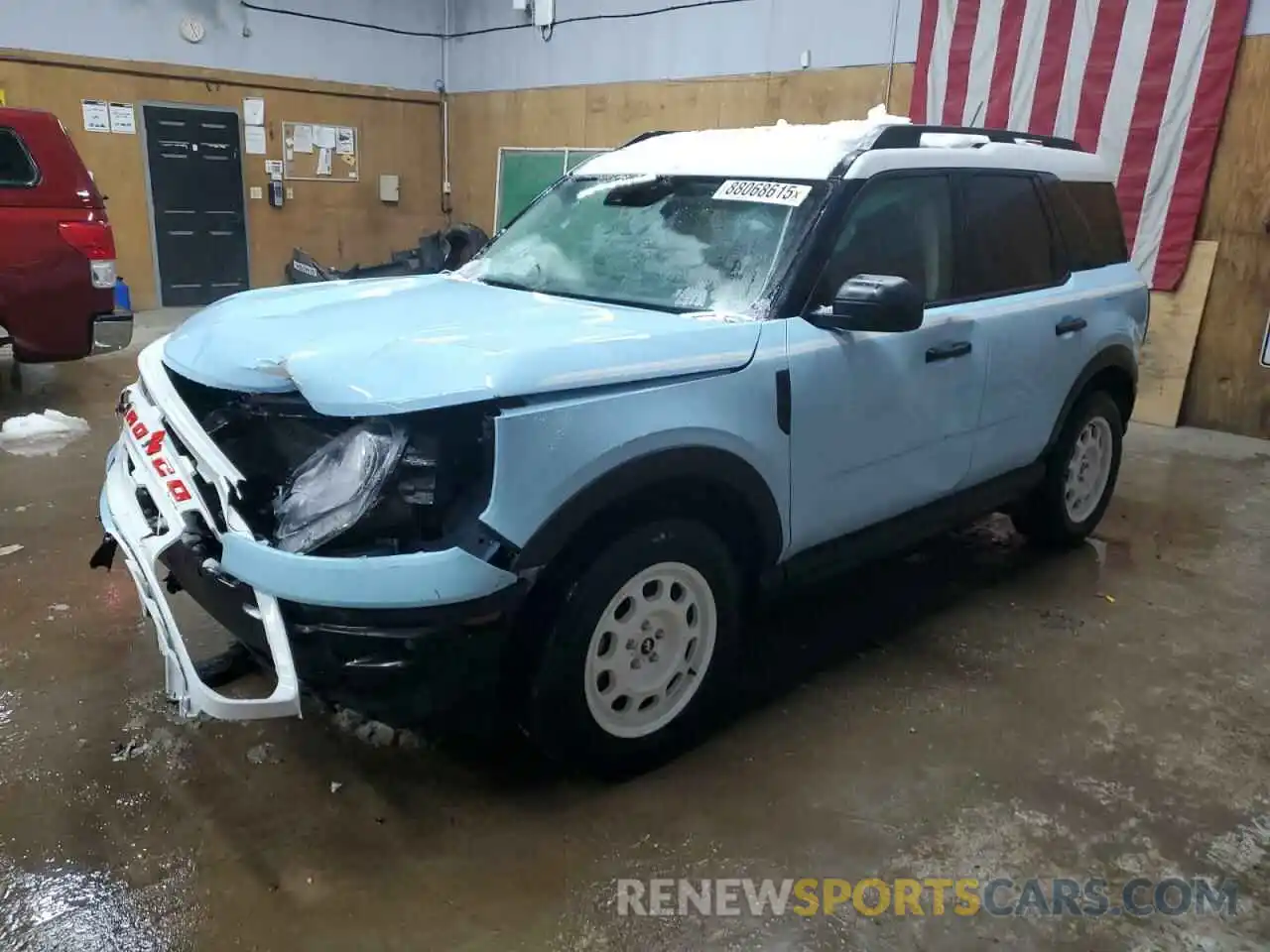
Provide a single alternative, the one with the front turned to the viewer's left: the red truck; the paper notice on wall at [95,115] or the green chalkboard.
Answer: the red truck

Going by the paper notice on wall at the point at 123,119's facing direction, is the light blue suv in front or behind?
in front

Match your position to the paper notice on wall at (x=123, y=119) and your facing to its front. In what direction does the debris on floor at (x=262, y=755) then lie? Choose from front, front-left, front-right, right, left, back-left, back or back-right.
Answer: front

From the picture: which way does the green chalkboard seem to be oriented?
toward the camera

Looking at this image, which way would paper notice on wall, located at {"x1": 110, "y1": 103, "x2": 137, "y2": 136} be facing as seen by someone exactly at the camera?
facing the viewer

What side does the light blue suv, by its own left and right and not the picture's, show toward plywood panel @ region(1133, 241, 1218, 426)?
back

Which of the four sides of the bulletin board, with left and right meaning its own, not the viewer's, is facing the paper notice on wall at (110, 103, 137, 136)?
right

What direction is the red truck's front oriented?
to the viewer's left

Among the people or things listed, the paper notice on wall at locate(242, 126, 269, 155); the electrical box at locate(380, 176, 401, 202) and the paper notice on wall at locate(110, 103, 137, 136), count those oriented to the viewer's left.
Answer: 0

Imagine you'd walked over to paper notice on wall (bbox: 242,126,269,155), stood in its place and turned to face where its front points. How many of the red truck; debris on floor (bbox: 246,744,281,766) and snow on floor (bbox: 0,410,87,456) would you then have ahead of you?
3

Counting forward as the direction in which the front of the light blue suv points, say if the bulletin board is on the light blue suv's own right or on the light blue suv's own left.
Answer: on the light blue suv's own right

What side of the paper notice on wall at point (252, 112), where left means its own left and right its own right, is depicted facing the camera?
front

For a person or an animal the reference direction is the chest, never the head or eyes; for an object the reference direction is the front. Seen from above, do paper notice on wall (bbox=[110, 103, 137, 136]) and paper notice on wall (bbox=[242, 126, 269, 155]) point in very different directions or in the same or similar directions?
same or similar directions

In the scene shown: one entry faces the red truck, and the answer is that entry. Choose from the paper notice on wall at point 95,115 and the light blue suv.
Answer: the paper notice on wall

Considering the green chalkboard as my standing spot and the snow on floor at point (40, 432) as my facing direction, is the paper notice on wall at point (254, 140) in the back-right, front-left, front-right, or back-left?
front-right

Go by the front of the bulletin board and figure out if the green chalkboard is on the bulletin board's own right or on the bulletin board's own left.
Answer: on the bulletin board's own left

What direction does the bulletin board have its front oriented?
toward the camera

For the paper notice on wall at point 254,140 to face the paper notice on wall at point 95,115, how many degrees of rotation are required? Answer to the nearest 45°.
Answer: approximately 90° to its right
